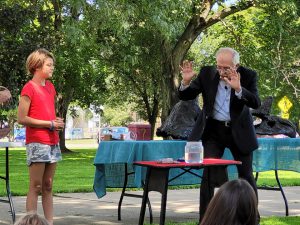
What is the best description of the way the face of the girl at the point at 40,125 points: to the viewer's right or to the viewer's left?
to the viewer's right

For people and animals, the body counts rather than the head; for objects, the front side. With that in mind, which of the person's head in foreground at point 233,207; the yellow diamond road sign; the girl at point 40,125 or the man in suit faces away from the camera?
the person's head in foreground

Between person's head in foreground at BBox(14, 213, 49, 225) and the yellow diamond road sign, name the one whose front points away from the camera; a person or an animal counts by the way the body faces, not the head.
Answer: the person's head in foreground

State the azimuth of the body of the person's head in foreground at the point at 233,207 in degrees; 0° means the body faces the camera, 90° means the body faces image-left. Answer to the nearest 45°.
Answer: approximately 180°

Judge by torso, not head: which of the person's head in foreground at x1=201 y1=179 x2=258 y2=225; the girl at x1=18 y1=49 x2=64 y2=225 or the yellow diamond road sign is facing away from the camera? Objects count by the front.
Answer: the person's head in foreground

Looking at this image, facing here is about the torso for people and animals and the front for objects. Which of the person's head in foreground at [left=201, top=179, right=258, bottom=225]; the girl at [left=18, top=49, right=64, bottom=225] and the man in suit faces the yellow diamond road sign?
the person's head in foreground

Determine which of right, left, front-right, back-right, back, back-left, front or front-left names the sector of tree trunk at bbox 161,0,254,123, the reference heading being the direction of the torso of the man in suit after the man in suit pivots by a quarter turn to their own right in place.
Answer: right

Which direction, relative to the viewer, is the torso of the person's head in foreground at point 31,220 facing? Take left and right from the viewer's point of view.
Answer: facing away from the viewer

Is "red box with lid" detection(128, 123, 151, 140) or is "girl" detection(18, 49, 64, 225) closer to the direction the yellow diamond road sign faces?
the girl

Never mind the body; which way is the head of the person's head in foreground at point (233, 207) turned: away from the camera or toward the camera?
away from the camera

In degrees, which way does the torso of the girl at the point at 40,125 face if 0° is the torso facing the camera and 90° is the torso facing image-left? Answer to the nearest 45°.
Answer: approximately 315°

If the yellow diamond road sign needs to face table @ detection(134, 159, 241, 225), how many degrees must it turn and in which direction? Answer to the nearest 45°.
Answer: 0° — it already faces it
